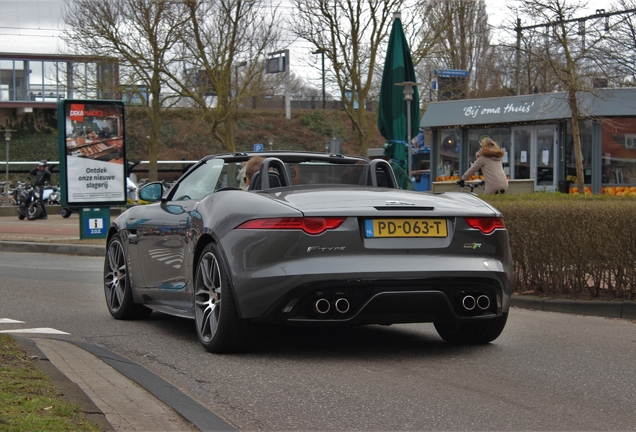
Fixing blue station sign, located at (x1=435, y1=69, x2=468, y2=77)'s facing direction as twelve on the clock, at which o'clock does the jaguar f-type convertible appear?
The jaguar f-type convertible is roughly at 12 o'clock from the blue station sign.

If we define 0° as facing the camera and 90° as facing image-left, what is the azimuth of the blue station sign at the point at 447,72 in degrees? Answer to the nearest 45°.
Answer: approximately 0°

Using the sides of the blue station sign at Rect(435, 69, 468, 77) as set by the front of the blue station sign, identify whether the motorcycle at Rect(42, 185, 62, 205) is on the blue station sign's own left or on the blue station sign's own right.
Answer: on the blue station sign's own right

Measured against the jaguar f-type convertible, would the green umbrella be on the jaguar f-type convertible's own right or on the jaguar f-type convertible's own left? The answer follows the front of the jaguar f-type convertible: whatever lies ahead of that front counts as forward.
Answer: on the jaguar f-type convertible's own right

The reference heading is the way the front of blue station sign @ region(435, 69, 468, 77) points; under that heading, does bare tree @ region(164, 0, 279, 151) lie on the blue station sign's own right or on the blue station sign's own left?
on the blue station sign's own right

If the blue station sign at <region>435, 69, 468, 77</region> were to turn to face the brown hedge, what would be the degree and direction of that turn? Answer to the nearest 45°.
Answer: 0° — it already faces it

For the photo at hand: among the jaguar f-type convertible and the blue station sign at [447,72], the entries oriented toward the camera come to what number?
1
